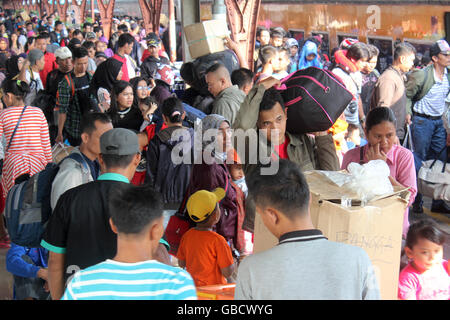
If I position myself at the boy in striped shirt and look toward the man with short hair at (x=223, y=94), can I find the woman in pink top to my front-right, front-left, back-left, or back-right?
front-right

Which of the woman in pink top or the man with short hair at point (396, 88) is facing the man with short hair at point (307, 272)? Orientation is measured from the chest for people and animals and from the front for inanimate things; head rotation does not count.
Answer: the woman in pink top

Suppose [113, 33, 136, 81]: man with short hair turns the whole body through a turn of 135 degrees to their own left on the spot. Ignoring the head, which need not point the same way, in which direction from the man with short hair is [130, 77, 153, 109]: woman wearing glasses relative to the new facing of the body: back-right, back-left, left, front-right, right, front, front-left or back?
back

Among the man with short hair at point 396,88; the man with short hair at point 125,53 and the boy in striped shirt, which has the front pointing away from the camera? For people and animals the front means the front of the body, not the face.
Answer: the boy in striped shirt

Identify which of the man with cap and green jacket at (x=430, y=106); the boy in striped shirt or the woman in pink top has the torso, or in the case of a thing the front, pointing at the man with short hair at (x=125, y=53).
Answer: the boy in striped shirt

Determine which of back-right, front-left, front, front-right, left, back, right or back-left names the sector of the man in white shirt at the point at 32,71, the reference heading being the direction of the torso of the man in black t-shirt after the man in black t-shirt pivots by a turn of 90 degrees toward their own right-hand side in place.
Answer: back-left

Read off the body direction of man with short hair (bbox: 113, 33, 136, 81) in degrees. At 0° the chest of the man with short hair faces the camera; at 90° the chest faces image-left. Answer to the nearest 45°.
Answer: approximately 315°

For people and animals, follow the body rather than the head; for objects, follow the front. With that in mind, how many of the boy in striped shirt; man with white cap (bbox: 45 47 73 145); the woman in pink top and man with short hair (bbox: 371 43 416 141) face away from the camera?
1

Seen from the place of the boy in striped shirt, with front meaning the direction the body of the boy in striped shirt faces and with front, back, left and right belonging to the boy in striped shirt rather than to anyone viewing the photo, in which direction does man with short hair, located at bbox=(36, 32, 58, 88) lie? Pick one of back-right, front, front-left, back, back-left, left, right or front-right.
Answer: front

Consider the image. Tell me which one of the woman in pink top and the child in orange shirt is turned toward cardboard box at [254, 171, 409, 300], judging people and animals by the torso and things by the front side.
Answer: the woman in pink top

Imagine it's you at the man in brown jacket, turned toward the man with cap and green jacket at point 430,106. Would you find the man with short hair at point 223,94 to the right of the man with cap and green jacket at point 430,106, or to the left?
left

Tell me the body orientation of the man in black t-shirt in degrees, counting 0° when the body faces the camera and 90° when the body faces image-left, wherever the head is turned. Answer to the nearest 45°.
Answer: approximately 225°

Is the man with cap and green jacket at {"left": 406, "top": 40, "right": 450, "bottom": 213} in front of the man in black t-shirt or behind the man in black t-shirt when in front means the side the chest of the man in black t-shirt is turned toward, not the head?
in front

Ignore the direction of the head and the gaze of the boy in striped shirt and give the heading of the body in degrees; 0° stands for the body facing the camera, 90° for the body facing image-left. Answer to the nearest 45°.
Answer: approximately 180°

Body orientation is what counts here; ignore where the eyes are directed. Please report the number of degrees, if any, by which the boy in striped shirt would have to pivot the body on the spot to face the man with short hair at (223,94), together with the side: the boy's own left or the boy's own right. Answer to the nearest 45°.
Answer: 0° — they already face them

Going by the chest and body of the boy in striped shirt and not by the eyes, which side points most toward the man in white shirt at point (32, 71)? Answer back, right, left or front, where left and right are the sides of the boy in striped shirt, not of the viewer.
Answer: front
